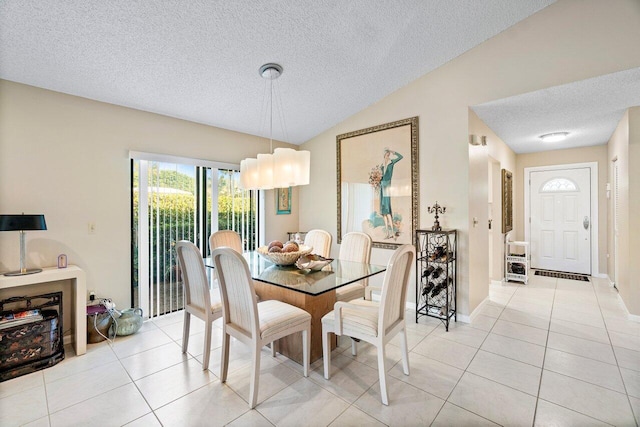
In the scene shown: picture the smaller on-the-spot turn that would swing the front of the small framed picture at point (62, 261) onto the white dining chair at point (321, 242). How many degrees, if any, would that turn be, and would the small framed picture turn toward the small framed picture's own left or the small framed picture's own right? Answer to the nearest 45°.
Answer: approximately 45° to the small framed picture's own left

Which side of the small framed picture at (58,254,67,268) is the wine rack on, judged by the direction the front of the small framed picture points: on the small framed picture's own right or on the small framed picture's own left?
on the small framed picture's own left

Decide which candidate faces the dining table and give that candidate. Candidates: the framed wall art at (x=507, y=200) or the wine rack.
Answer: the wine rack

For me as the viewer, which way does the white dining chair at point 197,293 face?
facing away from the viewer and to the right of the viewer

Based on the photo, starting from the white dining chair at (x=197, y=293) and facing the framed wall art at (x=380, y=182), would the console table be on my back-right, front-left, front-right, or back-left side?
back-left

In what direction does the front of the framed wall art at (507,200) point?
to the viewer's right

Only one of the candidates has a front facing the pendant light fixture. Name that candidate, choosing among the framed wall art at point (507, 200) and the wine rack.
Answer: the wine rack

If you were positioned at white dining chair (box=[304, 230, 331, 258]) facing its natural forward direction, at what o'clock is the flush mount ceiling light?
The flush mount ceiling light is roughly at 7 o'clock from the white dining chair.

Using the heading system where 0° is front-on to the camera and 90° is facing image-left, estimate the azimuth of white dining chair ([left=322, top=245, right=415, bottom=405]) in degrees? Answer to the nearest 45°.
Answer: approximately 135°

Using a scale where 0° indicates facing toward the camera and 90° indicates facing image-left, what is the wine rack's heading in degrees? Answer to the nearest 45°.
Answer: approximately 45°

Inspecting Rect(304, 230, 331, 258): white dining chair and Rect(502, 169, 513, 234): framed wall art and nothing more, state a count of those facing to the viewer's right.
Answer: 1
